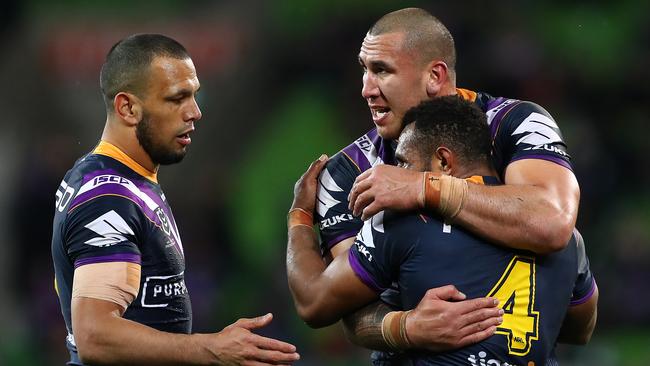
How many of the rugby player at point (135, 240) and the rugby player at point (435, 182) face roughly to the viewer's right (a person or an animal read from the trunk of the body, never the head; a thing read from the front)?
1

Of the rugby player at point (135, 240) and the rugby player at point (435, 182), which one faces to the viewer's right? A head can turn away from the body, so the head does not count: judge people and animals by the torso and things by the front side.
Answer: the rugby player at point (135, 240)

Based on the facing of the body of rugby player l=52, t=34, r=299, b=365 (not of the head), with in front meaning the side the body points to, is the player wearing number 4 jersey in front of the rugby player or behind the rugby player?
in front

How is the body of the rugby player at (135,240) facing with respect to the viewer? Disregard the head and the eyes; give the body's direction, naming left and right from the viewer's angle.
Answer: facing to the right of the viewer

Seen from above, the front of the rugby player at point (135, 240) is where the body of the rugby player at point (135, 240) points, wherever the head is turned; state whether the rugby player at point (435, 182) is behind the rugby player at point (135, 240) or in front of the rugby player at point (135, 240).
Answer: in front

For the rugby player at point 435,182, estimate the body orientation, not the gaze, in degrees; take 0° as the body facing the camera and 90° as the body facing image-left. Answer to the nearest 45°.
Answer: approximately 45°
